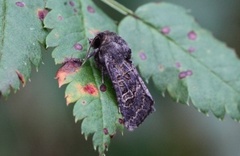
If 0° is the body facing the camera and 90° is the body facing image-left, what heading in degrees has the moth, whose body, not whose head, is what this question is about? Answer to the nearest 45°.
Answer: approximately 90°

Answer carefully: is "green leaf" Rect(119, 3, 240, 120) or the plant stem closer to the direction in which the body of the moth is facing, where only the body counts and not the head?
the plant stem

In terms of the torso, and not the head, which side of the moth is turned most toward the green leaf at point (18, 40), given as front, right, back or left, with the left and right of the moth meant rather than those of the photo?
front

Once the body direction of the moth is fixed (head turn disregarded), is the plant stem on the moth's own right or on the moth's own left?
on the moth's own right

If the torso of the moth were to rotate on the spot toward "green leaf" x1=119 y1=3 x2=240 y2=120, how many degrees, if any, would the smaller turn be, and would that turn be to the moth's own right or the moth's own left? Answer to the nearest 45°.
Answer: approximately 135° to the moth's own right
